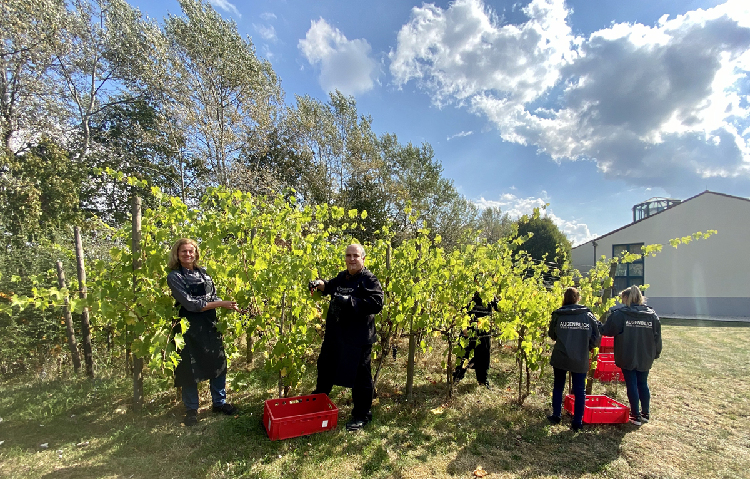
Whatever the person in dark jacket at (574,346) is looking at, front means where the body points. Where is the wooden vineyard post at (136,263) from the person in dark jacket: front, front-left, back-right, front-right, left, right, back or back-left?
back-left

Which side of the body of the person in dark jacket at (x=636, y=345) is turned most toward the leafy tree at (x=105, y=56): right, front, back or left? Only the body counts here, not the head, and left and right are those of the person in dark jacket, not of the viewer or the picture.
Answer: left

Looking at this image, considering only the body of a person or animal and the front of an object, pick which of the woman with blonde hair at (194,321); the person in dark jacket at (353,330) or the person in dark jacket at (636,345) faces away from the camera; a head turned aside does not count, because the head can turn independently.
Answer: the person in dark jacket at (636,345)

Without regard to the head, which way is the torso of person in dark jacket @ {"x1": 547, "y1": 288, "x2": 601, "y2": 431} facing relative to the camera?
away from the camera

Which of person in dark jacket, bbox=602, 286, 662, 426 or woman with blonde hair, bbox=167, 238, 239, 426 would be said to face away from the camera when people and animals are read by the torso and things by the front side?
the person in dark jacket

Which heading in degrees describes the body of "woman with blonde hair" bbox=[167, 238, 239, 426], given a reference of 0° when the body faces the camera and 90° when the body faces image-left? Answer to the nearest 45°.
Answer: approximately 315°

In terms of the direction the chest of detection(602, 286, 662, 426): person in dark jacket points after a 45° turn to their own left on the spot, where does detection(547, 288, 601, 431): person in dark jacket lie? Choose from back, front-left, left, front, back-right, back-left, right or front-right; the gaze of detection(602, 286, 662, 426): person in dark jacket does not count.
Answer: left

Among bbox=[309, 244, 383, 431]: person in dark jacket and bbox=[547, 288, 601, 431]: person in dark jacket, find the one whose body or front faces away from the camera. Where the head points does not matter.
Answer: bbox=[547, 288, 601, 431]: person in dark jacket

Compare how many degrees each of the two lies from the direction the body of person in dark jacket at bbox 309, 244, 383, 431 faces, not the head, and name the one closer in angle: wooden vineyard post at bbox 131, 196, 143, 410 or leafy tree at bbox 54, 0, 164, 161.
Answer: the wooden vineyard post

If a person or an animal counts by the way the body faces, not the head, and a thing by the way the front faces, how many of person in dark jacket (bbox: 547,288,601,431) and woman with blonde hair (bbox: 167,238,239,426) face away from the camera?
1

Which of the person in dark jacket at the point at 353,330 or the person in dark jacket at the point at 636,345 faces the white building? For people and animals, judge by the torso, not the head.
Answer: the person in dark jacket at the point at 636,345

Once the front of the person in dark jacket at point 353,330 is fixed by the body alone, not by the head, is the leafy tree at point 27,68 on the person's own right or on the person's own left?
on the person's own right

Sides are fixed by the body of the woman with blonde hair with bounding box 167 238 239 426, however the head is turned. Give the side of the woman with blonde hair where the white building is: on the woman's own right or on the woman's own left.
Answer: on the woman's own left

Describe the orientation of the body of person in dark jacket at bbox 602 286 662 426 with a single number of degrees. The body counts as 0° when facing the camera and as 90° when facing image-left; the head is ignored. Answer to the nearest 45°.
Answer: approximately 180°

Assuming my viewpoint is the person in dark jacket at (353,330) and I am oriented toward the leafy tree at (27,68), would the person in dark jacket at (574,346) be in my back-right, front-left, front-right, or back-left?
back-right
